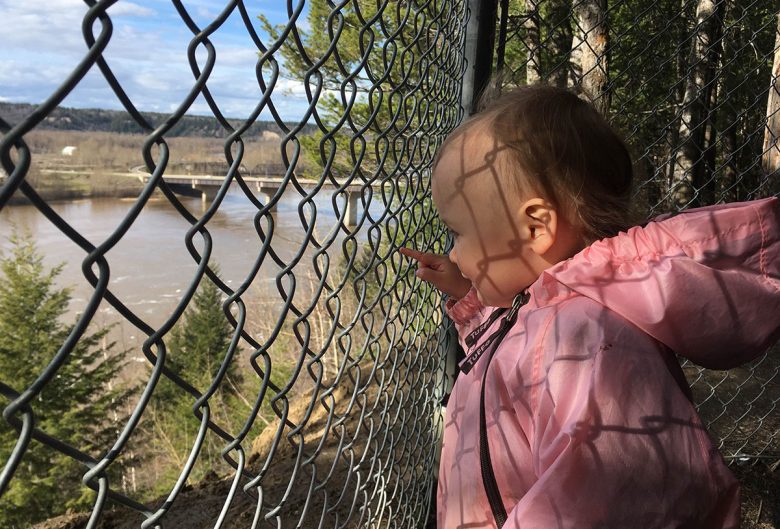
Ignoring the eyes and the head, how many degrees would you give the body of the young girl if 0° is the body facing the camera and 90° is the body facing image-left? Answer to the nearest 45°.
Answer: approximately 90°

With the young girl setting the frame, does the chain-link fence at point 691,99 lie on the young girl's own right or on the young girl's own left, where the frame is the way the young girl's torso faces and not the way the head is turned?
on the young girl's own right
